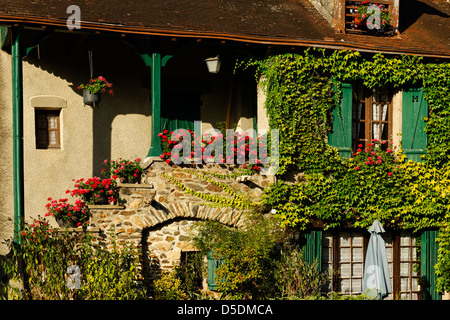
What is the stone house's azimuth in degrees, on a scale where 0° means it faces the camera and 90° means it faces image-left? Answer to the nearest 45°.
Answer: approximately 0°

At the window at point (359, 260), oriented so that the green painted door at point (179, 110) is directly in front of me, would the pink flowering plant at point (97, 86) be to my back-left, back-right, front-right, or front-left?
front-left

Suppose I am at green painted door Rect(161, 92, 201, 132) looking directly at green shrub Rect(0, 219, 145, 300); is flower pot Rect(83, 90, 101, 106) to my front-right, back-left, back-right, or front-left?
front-right

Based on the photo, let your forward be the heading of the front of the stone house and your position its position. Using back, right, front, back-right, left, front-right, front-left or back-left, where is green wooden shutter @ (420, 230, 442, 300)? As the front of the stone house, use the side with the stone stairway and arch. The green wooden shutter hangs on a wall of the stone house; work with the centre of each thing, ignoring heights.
left
